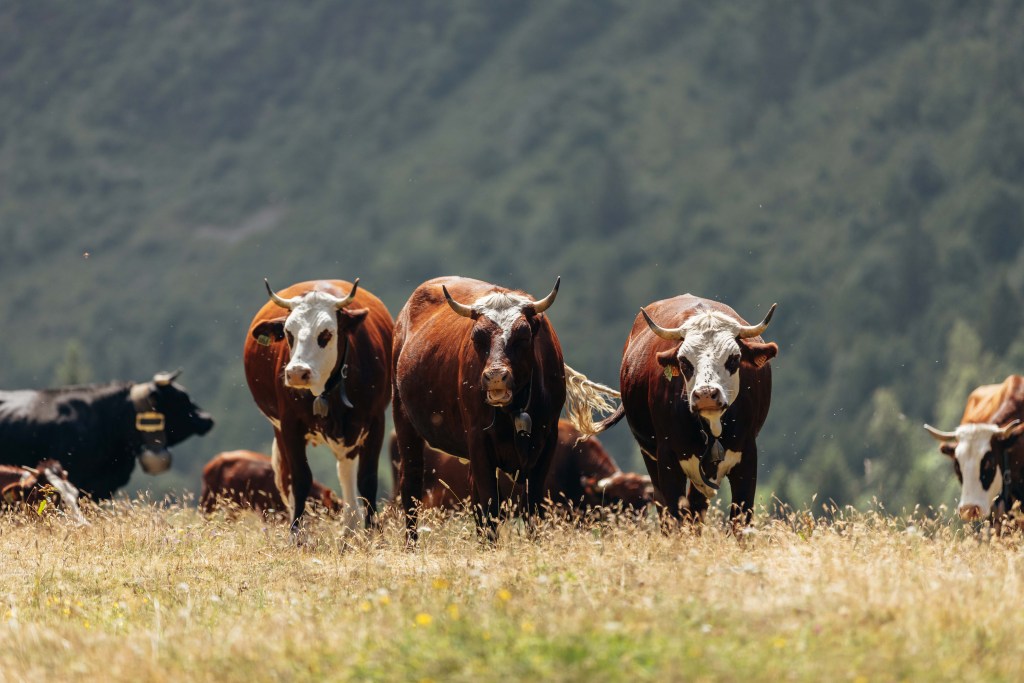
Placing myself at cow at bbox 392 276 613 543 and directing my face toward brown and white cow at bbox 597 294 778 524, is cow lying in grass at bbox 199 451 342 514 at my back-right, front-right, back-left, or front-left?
back-left

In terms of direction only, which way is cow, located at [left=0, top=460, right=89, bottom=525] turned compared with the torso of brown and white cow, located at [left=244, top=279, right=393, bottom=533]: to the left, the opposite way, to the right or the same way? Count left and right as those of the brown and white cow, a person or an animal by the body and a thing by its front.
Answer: to the left

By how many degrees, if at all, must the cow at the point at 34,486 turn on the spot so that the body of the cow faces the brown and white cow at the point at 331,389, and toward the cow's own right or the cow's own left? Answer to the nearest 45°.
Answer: approximately 45° to the cow's own right

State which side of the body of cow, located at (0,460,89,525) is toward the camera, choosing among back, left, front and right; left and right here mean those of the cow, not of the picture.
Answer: right

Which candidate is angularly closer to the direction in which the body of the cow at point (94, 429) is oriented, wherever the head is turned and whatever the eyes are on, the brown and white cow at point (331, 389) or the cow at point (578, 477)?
the cow

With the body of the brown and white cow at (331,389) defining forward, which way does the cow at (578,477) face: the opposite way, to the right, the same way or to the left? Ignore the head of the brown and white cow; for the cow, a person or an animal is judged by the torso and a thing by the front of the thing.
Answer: to the left

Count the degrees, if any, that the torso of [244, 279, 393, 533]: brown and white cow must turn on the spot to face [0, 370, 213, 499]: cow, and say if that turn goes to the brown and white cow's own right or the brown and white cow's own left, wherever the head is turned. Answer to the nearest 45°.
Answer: approximately 135° to the brown and white cow's own right

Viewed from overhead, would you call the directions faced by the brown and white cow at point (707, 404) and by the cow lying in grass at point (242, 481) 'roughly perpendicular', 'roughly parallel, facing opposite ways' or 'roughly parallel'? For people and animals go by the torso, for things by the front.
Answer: roughly perpendicular

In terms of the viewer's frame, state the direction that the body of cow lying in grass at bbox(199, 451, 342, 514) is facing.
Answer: to the viewer's right

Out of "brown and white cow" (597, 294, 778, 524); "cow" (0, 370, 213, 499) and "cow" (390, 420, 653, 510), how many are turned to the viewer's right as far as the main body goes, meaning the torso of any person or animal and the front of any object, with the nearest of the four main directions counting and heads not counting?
2

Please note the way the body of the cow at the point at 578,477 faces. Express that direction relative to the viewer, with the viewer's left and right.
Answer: facing to the right of the viewer
